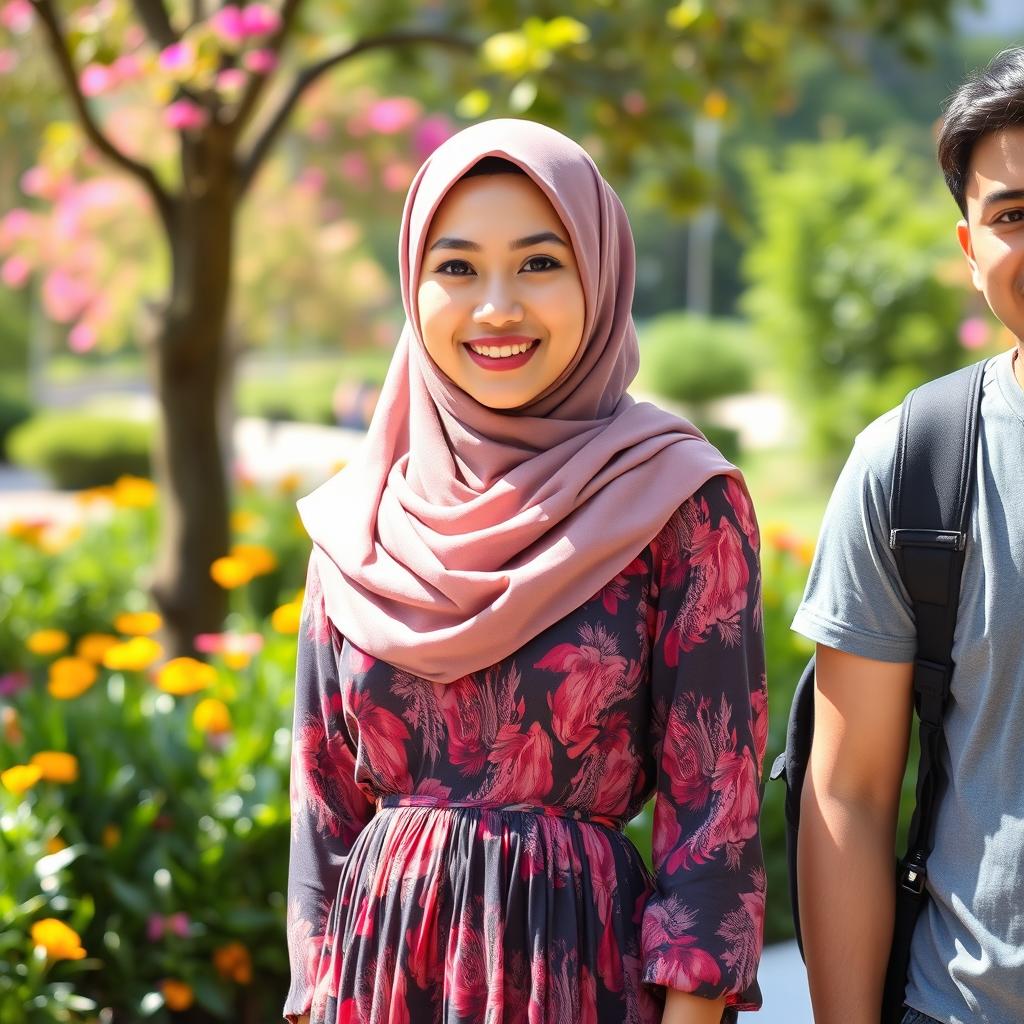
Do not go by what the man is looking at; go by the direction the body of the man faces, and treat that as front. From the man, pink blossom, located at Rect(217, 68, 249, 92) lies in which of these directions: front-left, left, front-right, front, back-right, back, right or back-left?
back-right

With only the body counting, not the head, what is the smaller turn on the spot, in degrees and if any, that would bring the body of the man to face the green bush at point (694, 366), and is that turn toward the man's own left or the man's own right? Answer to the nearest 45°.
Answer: approximately 180°

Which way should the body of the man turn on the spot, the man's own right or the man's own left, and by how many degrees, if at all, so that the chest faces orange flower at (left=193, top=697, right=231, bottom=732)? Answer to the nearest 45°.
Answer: approximately 135° to the man's own right

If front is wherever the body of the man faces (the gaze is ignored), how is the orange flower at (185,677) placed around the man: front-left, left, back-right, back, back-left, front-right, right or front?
back-right

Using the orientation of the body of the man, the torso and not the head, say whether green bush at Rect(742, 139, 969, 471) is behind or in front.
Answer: behind

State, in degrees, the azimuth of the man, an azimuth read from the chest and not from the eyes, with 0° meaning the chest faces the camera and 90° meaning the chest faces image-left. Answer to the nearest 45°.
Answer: approximately 0°

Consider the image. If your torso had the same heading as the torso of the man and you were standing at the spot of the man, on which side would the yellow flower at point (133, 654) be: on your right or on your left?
on your right

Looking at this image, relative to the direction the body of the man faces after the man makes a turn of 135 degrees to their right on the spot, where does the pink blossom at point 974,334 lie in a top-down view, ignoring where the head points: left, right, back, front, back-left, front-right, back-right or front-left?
front-right

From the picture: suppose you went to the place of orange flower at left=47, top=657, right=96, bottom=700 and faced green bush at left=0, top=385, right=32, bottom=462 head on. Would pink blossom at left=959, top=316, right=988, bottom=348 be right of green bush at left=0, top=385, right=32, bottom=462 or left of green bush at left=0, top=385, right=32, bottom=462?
right
